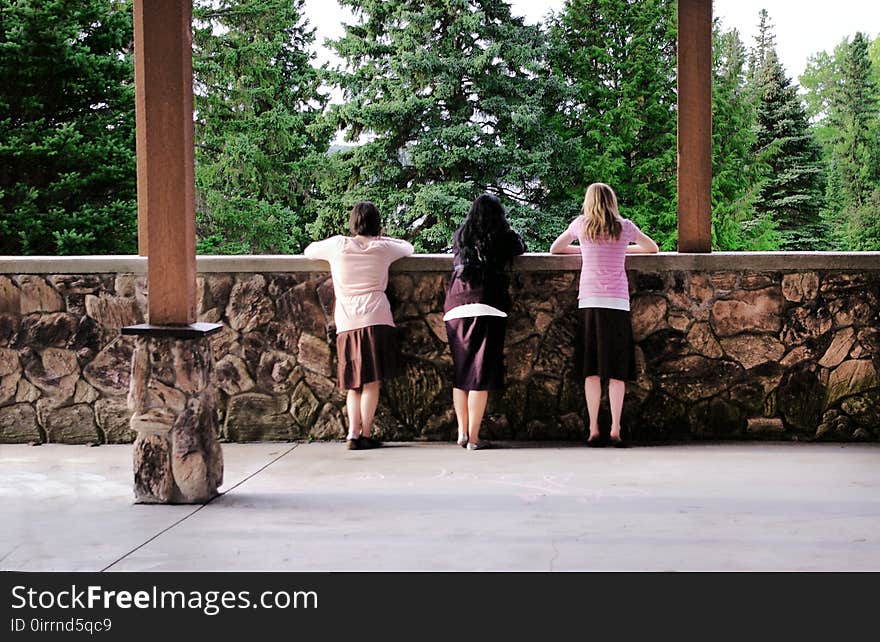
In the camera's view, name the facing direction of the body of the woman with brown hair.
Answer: away from the camera

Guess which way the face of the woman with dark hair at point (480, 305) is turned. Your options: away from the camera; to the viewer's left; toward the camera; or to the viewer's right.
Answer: away from the camera

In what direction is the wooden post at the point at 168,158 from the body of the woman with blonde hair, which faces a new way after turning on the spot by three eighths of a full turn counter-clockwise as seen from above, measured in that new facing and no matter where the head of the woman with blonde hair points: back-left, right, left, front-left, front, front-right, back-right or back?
front

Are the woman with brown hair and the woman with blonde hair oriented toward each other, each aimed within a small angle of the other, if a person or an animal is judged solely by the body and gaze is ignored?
no

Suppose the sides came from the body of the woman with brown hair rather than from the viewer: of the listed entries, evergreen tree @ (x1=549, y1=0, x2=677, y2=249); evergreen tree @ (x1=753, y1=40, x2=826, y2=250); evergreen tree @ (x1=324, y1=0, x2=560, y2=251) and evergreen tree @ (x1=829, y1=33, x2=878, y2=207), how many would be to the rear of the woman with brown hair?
0

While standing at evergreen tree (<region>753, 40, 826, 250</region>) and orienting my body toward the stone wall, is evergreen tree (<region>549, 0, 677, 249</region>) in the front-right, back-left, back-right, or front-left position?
front-right

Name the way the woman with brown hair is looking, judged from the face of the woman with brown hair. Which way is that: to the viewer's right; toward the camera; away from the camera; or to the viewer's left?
away from the camera

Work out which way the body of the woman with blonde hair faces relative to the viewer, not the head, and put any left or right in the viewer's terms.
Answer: facing away from the viewer

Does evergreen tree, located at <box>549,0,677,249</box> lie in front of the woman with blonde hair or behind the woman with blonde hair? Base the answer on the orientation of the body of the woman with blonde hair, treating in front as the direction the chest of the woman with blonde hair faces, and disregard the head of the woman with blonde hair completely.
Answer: in front

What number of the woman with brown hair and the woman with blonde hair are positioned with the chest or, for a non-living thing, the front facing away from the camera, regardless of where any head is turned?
2

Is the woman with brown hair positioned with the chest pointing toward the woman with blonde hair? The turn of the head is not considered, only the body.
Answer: no

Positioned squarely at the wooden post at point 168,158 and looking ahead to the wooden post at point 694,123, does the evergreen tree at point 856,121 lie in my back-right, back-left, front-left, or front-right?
front-left

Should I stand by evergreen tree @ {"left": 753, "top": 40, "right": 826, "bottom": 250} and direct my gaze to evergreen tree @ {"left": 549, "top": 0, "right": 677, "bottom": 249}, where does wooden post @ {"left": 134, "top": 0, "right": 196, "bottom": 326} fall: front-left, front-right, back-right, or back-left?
front-left

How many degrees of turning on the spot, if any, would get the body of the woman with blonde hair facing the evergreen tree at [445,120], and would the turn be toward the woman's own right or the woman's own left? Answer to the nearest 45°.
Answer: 0° — they already face it

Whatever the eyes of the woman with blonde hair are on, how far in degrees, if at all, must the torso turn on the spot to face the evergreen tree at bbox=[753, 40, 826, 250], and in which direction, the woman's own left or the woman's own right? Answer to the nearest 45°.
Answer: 0° — they already face it

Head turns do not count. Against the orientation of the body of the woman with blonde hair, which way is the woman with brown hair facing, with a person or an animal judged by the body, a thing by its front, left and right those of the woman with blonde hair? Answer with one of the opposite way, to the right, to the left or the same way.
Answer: the same way

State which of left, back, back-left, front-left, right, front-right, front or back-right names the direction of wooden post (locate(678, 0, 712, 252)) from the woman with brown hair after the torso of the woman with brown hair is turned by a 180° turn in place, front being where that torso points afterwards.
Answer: left

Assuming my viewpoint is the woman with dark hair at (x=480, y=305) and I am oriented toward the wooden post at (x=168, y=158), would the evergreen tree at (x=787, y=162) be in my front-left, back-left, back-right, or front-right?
back-right

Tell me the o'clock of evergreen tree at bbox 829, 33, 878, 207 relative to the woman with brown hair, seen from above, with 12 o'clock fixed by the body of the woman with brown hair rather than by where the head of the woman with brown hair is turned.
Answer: The evergreen tree is roughly at 1 o'clock from the woman with brown hair.

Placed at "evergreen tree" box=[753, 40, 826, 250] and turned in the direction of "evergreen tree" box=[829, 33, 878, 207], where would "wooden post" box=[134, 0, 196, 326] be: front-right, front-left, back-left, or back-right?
back-right
